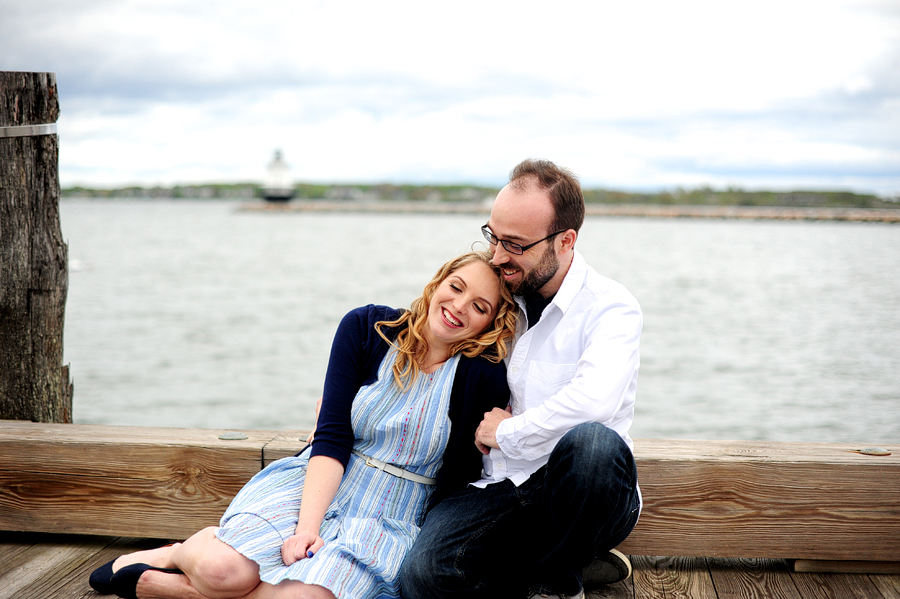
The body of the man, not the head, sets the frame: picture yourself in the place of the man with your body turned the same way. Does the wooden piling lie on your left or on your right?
on your right

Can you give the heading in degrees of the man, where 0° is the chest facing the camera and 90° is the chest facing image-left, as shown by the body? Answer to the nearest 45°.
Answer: approximately 45°

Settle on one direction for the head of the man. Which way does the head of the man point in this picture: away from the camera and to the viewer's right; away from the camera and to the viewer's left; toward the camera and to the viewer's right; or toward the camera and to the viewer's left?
toward the camera and to the viewer's left
